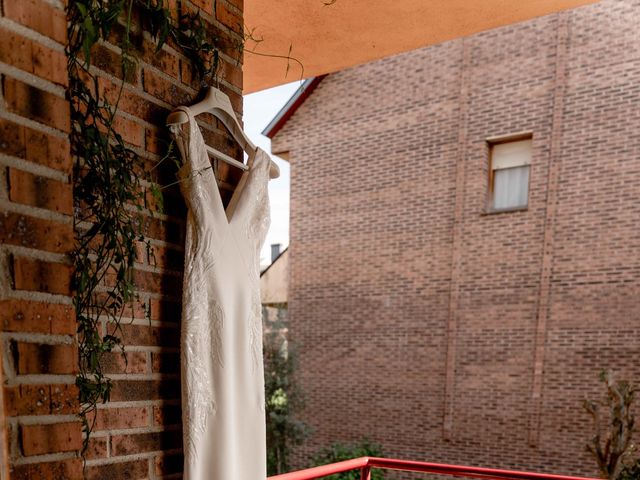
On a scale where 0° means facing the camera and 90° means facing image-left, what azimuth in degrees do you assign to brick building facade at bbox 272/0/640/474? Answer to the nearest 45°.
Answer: approximately 45°

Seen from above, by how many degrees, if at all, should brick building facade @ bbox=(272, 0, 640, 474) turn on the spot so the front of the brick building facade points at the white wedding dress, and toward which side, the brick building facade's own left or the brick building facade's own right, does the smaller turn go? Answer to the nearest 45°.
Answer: approximately 45° to the brick building facade's own left

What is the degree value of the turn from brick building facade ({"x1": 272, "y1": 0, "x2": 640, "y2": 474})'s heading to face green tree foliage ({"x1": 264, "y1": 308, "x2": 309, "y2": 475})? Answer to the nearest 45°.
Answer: approximately 45° to its right

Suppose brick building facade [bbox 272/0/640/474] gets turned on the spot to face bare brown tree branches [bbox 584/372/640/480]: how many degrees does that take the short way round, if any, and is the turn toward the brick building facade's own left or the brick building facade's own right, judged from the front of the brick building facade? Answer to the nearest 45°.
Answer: approximately 90° to the brick building facade's own left
